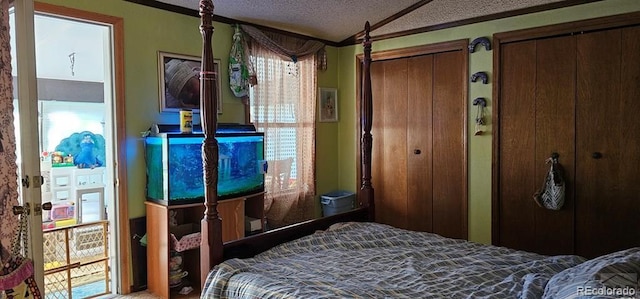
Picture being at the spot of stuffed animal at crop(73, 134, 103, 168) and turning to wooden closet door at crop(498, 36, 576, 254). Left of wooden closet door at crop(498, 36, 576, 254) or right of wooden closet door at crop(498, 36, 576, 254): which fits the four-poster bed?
right

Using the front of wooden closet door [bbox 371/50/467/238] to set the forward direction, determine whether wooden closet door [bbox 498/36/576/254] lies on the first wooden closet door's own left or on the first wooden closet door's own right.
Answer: on the first wooden closet door's own left

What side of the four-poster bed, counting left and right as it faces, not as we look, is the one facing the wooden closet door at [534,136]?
right

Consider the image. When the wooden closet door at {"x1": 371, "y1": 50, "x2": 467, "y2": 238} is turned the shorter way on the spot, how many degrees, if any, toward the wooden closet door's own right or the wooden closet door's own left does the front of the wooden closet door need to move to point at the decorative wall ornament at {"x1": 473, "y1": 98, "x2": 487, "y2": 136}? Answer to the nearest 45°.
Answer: approximately 90° to the wooden closet door's own left

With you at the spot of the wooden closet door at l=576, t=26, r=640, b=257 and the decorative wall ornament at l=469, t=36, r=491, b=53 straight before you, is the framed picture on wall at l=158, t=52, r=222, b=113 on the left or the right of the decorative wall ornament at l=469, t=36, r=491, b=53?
left

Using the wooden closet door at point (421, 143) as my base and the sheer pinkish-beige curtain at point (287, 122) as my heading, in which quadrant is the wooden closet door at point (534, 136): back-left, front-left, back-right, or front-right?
back-left

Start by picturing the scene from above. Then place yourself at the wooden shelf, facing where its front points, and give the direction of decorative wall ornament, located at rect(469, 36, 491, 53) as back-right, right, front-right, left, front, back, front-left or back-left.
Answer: front-left

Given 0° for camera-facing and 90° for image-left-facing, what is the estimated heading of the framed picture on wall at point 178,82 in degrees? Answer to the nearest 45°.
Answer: approximately 315°

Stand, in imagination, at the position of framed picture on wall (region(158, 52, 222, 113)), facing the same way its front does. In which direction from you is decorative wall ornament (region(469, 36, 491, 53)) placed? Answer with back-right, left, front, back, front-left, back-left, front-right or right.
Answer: front-left

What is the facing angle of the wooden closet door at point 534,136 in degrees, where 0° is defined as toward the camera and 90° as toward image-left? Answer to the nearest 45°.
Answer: approximately 45°

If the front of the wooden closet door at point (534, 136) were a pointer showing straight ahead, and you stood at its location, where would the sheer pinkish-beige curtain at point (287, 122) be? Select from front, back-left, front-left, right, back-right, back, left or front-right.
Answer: front-right

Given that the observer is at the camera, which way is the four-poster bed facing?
facing away from the viewer and to the left of the viewer

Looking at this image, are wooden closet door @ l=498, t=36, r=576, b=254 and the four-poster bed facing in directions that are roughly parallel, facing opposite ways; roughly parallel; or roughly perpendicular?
roughly perpendicular
